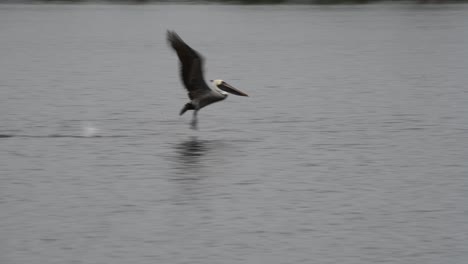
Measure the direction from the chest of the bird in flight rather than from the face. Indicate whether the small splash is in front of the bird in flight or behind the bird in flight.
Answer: behind

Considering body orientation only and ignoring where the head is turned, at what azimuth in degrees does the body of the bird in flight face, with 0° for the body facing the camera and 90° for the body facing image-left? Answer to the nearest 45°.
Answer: approximately 270°
